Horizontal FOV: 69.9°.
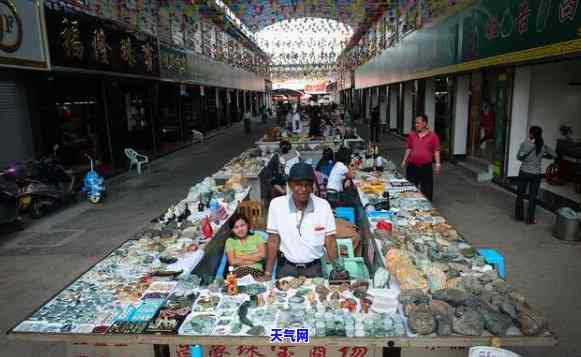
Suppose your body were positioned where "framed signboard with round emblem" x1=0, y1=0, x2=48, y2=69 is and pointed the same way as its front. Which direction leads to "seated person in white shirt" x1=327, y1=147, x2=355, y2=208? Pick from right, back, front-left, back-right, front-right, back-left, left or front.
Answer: front

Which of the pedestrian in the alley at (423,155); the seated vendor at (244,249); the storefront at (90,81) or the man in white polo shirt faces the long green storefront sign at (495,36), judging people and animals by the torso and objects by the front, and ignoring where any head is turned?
the storefront

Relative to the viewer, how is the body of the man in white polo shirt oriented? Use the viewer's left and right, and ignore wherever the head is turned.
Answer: facing the viewer

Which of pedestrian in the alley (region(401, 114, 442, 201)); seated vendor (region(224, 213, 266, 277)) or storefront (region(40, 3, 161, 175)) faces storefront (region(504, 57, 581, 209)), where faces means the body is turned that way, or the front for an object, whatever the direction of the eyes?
storefront (region(40, 3, 161, 175))

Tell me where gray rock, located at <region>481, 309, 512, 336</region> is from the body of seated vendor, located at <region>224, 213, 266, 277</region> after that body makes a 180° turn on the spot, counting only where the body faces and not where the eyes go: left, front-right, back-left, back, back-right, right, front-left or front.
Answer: back-right

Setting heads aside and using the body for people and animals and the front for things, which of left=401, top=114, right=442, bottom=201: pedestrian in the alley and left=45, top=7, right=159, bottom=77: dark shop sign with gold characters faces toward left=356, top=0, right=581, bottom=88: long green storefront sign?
left=45, top=7, right=159, bottom=77: dark shop sign with gold characters

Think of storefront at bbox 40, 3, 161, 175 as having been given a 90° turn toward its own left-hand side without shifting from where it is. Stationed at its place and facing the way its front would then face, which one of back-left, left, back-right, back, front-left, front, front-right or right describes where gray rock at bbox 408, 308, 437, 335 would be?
back-right

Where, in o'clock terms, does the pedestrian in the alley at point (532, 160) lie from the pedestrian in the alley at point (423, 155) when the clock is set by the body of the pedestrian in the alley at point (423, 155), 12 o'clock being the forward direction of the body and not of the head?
the pedestrian in the alley at point (532, 160) is roughly at 8 o'clock from the pedestrian in the alley at point (423, 155).

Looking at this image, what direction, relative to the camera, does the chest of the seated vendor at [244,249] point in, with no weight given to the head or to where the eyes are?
toward the camera

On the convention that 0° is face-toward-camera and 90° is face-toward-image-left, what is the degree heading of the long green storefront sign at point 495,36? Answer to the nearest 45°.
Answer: approximately 45°

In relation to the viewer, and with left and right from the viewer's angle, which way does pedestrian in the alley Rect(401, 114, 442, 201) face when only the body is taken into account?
facing the viewer and to the left of the viewer

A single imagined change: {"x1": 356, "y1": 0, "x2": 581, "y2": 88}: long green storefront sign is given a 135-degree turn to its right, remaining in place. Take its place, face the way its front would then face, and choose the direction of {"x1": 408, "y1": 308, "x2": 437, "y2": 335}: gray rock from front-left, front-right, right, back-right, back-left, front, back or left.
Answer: back

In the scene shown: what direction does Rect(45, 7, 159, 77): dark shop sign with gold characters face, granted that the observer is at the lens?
facing the viewer and to the right of the viewer

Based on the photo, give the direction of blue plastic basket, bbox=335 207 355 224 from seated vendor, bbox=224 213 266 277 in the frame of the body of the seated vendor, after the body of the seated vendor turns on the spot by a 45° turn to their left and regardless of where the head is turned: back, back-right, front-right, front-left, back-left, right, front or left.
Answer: left

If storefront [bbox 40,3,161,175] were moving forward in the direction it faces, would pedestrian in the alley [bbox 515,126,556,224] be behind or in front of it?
in front

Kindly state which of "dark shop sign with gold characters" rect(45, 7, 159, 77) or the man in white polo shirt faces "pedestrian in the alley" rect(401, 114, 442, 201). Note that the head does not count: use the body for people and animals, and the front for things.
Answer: the dark shop sign with gold characters

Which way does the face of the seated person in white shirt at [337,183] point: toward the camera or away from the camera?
away from the camera

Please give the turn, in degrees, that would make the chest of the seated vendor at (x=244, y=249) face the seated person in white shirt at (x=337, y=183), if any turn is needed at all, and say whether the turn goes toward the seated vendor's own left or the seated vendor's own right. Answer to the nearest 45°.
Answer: approximately 135° to the seated vendor's own left
